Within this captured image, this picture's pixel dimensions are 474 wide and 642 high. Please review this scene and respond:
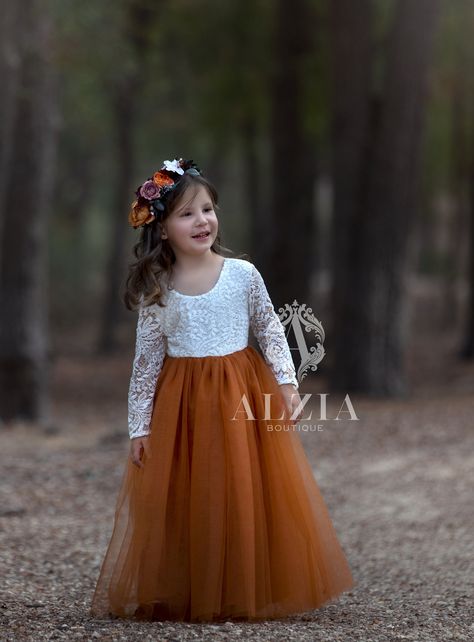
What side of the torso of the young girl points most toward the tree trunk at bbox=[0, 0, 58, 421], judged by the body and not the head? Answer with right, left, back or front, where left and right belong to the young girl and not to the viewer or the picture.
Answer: back

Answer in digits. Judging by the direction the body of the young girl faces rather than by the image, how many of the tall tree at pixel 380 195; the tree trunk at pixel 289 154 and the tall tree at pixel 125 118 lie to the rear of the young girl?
3

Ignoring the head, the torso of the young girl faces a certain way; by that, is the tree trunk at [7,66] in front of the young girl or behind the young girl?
behind

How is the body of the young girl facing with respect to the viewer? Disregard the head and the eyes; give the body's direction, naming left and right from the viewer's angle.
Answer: facing the viewer

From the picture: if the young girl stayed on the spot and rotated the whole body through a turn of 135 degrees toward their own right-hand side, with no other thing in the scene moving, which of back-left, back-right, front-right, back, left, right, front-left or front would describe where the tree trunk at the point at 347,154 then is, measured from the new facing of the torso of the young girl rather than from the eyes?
front-right

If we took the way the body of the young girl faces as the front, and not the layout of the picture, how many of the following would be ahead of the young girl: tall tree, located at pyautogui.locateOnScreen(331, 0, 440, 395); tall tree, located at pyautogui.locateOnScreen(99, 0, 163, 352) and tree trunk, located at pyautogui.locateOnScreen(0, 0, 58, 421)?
0

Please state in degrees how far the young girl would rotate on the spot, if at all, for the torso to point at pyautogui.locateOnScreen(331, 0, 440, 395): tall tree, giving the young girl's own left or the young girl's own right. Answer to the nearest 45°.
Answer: approximately 180°

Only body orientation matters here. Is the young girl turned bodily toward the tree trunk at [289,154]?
no

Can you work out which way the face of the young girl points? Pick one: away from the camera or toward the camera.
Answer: toward the camera

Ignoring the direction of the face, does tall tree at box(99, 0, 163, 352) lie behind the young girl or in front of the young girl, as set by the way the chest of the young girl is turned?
behind
